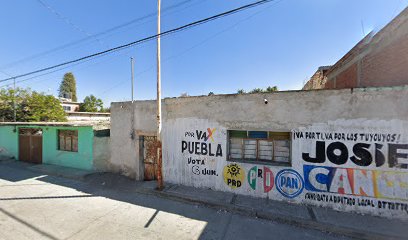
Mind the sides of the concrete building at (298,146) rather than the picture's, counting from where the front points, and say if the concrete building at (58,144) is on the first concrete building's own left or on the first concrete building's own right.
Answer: on the first concrete building's own right

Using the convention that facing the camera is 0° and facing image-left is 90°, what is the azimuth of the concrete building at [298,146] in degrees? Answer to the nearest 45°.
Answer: approximately 45°

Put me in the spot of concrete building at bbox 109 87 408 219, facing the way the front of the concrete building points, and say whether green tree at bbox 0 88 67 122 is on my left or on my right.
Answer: on my right

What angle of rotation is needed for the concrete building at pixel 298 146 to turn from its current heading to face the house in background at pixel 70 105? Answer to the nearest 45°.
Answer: approximately 90° to its right

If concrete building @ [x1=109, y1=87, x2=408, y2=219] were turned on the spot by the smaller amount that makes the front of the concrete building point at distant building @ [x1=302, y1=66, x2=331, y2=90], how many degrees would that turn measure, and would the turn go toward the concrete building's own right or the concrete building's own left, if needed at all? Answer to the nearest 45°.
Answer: approximately 135° to the concrete building's own right
